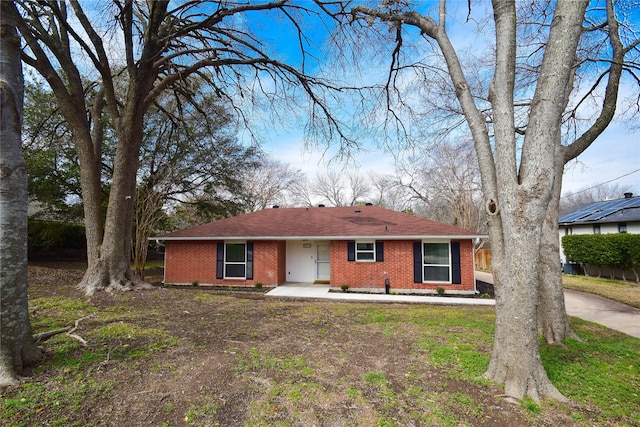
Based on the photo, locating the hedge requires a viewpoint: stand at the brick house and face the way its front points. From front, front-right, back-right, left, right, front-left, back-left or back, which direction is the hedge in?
left

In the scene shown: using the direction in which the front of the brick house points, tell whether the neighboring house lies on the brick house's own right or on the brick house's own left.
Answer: on the brick house's own left

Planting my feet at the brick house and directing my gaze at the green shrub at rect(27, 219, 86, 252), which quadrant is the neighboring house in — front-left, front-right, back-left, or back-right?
back-right

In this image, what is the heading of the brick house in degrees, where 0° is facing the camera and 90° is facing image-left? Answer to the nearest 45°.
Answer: approximately 0°

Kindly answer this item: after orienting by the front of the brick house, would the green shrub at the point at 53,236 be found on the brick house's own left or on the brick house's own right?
on the brick house's own right
